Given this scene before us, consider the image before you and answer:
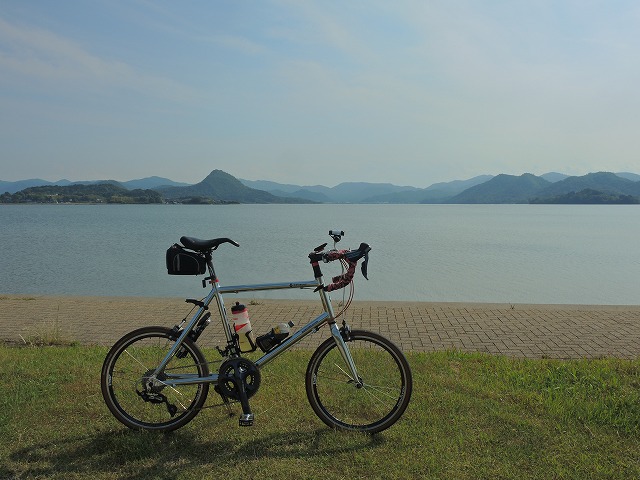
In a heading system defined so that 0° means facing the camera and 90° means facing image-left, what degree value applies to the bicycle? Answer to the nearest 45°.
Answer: approximately 270°
